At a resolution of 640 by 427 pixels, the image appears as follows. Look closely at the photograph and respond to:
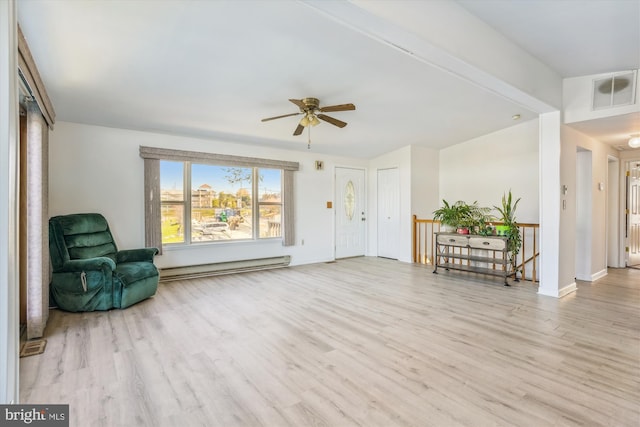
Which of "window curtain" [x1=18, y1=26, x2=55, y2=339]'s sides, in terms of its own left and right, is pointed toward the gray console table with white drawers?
front

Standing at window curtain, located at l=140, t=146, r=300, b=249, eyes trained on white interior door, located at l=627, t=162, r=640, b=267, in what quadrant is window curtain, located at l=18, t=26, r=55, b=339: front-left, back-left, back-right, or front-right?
back-right

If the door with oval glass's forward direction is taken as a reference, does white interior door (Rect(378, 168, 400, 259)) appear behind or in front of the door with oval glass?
in front

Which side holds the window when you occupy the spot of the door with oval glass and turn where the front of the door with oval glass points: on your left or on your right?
on your right

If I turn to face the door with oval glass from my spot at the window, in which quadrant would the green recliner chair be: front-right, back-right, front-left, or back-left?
back-right

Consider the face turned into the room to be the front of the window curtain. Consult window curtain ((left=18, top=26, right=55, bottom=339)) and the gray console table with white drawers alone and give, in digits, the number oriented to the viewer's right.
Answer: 1

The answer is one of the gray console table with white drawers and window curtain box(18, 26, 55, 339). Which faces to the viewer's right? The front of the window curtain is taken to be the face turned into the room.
the window curtain

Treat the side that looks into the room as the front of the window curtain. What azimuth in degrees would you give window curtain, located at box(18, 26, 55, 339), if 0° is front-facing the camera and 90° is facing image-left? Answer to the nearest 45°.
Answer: approximately 270°

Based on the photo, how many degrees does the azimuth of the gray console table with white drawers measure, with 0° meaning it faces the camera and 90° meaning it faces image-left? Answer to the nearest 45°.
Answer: approximately 45°
